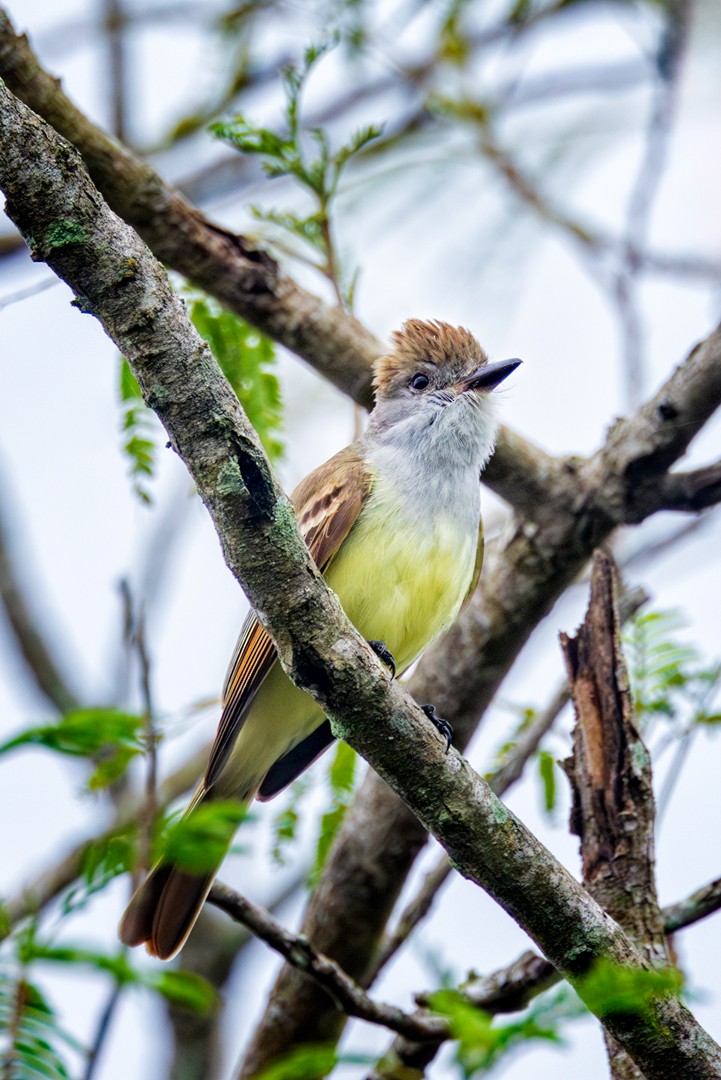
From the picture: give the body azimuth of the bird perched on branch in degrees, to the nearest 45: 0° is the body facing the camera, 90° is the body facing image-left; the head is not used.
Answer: approximately 315°

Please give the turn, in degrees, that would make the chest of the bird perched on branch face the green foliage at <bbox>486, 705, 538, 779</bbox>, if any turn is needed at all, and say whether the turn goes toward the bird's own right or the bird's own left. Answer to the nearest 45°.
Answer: approximately 90° to the bird's own left
